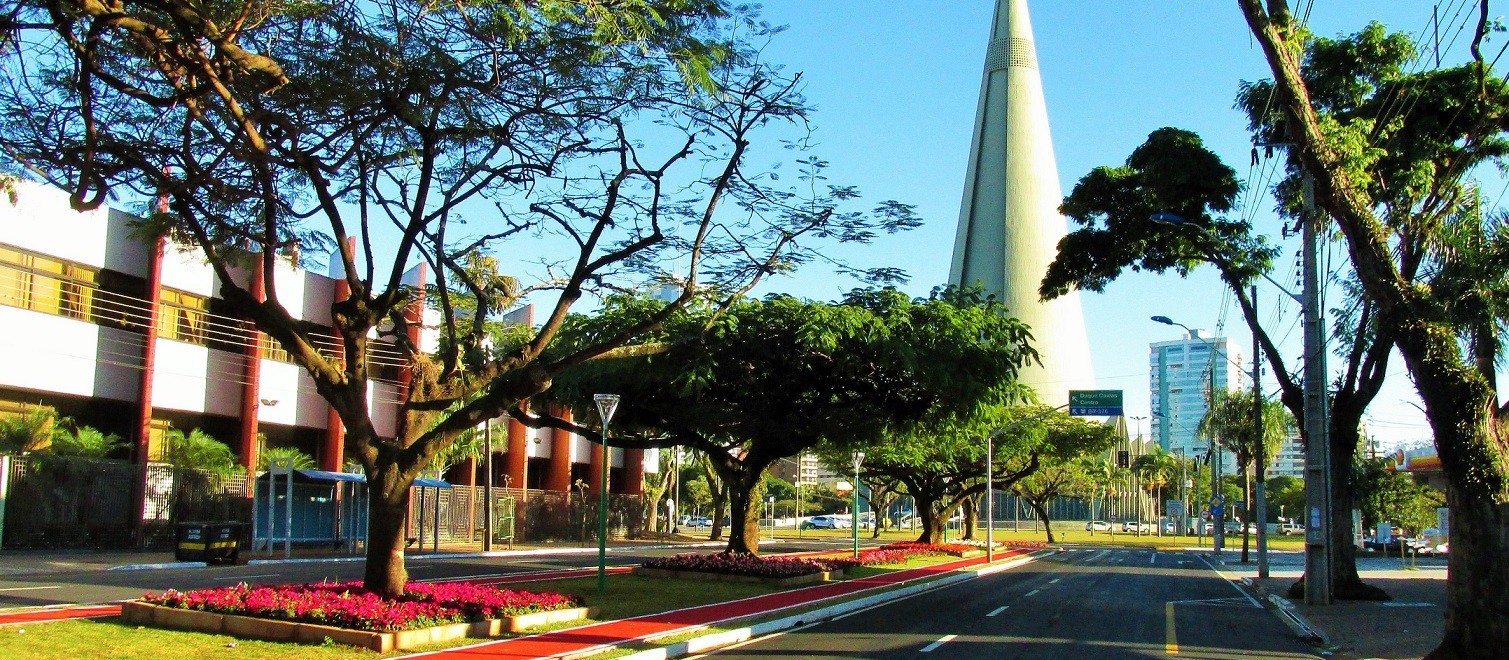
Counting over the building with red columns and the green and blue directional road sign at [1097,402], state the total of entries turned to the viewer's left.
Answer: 0

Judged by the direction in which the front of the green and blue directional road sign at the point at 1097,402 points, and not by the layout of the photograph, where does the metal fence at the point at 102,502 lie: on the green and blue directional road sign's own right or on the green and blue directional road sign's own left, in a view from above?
on the green and blue directional road sign's own right

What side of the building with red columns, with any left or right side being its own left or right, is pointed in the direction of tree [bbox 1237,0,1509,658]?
front

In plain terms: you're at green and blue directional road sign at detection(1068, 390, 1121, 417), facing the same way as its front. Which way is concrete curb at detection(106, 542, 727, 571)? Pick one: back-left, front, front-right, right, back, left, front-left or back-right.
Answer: front-right

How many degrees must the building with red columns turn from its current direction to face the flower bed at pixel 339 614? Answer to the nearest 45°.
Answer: approximately 45° to its right

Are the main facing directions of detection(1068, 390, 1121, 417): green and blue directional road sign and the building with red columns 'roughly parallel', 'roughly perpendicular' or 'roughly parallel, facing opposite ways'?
roughly perpendicular

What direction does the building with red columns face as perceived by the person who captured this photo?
facing the viewer and to the right of the viewer

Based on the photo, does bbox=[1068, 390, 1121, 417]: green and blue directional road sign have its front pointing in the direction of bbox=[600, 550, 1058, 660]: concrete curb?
yes

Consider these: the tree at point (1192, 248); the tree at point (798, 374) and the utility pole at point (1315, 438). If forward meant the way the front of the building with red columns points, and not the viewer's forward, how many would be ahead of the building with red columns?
3

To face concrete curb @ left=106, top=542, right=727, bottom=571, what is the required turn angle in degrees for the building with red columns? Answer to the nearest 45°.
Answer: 0° — it already faces it

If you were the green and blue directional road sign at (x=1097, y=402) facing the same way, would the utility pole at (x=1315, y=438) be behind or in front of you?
in front

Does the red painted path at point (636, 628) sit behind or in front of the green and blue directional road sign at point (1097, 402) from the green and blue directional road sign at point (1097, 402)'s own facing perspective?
in front
